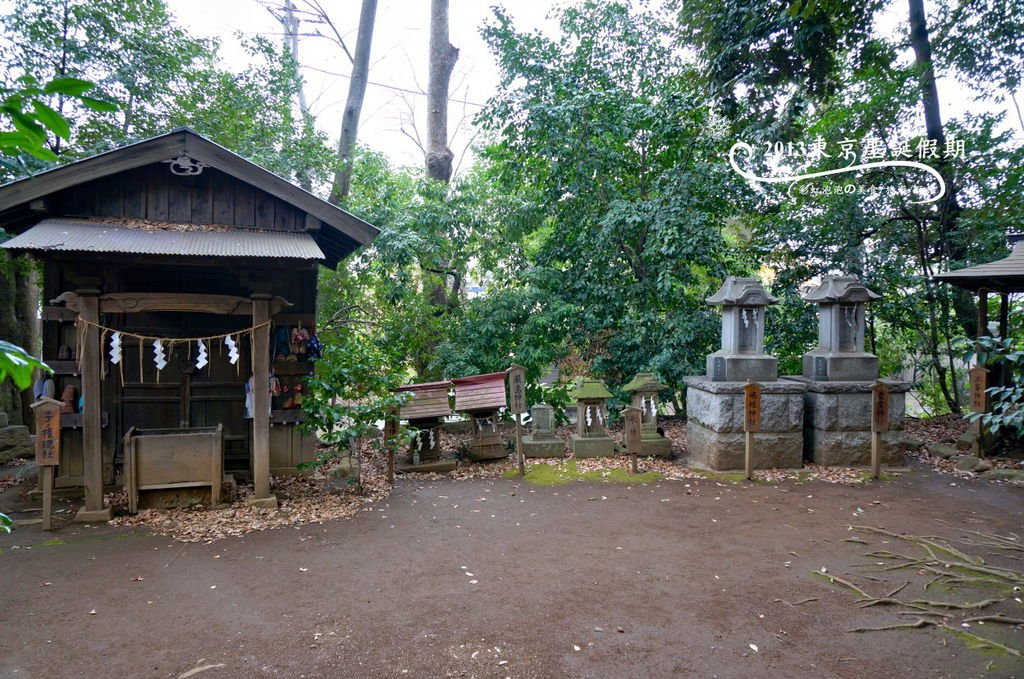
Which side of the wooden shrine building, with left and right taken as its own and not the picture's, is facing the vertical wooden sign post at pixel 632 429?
left

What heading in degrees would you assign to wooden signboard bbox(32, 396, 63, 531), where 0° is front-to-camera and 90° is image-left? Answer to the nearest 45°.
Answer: approximately 0°

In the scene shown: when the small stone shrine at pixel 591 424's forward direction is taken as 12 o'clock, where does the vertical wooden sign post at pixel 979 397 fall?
The vertical wooden sign post is roughly at 9 o'clock from the small stone shrine.

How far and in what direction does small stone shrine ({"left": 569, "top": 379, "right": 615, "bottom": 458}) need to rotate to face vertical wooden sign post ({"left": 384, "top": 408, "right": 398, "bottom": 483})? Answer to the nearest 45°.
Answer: approximately 45° to its right

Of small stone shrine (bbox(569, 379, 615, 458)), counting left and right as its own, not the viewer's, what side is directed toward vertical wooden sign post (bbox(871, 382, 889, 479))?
left

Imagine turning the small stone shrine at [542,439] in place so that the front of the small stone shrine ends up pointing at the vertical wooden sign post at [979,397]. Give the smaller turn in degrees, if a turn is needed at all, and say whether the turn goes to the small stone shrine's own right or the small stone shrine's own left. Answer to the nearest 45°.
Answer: approximately 90° to the small stone shrine's own left

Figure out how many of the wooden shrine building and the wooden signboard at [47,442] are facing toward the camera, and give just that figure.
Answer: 2

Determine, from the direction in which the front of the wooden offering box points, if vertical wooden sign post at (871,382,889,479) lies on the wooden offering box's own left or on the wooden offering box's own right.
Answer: on the wooden offering box's own left

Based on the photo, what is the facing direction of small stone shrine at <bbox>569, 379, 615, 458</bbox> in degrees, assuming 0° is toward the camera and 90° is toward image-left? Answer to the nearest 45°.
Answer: approximately 0°

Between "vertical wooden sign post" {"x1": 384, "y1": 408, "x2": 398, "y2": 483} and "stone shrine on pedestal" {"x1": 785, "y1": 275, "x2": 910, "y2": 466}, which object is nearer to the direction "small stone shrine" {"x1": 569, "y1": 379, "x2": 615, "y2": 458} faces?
the vertical wooden sign post
